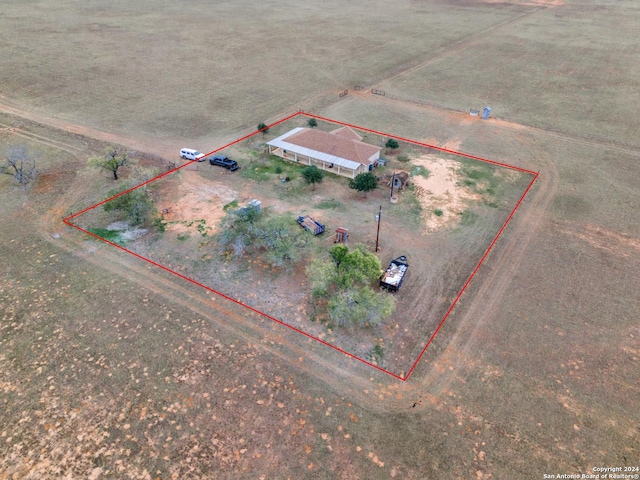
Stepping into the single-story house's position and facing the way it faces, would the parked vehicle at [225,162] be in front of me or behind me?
in front

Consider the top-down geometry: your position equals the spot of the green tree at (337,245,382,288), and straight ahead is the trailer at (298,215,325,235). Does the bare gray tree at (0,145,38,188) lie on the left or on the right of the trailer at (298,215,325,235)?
left

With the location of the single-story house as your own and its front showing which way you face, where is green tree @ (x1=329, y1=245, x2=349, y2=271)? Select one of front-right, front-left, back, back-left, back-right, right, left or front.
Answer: front-left

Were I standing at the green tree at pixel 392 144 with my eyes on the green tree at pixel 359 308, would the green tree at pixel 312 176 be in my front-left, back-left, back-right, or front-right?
front-right

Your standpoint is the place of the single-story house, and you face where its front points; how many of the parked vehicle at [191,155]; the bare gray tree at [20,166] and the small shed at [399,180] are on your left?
1

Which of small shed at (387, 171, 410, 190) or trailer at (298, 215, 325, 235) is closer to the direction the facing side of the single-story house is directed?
the trailer

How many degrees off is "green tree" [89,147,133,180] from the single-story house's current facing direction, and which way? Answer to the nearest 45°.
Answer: approximately 45° to its right

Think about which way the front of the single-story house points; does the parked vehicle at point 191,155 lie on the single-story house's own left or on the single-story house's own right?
on the single-story house's own right

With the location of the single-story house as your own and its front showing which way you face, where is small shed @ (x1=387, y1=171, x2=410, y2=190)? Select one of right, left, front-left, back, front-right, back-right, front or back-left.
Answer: left

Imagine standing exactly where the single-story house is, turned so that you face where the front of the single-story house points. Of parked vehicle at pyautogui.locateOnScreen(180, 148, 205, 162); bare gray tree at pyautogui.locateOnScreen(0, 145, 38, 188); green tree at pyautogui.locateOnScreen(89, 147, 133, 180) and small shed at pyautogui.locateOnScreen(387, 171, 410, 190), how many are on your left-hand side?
1

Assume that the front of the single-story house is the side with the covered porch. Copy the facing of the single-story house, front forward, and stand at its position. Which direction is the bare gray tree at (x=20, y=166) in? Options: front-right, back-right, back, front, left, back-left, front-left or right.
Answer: front-right

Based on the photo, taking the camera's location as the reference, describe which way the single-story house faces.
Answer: facing the viewer and to the left of the viewer

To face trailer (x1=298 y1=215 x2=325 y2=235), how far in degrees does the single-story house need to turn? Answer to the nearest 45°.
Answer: approximately 45° to its left

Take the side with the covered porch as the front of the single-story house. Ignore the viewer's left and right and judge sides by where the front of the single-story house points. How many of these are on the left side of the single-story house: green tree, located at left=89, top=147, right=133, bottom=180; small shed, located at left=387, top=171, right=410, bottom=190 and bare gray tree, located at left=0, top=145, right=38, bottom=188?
1

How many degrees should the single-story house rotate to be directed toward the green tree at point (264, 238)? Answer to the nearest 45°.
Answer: approximately 45° to its left

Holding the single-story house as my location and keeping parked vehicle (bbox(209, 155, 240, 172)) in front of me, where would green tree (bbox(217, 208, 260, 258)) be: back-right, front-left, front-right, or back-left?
front-left

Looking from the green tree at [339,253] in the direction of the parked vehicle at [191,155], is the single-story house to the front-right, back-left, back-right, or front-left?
front-right
